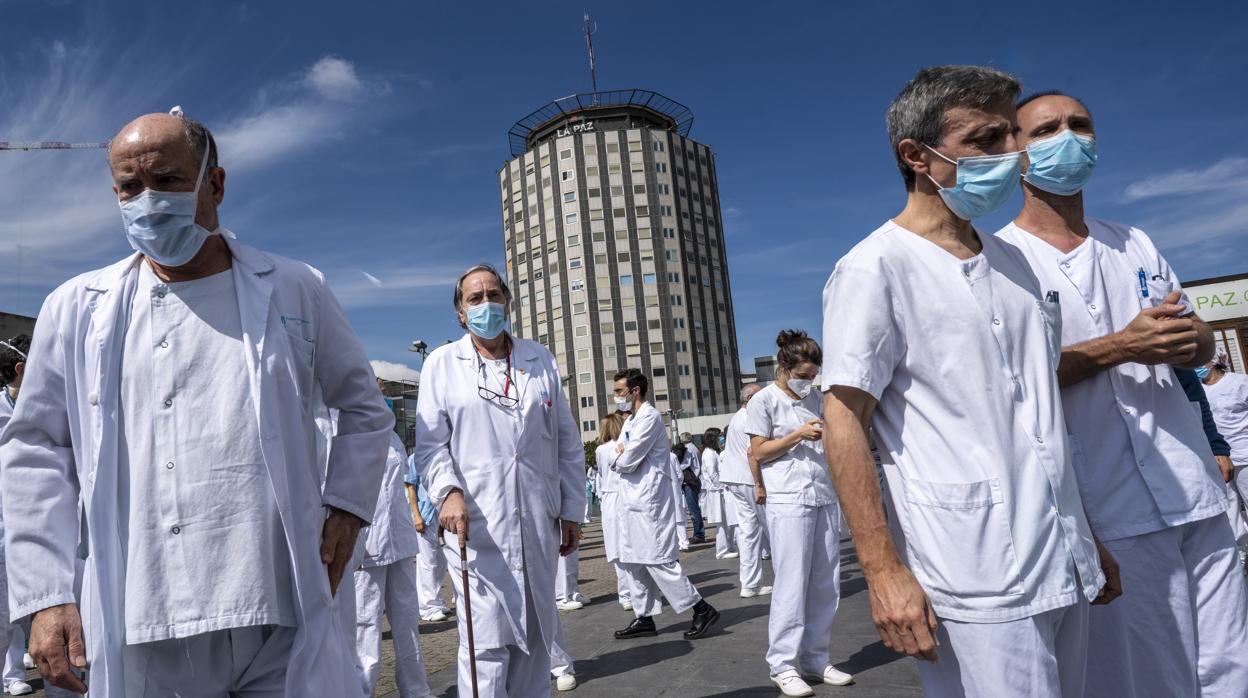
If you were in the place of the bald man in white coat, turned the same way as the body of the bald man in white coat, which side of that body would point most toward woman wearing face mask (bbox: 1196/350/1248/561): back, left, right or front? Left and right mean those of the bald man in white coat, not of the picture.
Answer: left

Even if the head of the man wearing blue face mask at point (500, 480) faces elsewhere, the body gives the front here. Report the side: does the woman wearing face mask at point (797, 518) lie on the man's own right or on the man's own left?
on the man's own left

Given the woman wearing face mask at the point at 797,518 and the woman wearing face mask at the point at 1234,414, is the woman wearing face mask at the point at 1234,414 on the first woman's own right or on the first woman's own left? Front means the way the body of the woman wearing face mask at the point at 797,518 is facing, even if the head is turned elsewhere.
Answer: on the first woman's own left

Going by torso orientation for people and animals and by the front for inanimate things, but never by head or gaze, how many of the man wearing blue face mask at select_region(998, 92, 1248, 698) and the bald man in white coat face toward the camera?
2

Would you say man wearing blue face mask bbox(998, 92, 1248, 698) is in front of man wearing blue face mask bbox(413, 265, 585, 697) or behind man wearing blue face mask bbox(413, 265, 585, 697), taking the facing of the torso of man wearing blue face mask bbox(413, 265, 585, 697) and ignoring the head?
in front

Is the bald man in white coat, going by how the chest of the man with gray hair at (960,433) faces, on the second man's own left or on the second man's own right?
on the second man's own right

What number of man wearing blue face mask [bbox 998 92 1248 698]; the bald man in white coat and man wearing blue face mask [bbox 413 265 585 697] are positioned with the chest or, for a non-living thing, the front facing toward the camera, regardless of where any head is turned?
3

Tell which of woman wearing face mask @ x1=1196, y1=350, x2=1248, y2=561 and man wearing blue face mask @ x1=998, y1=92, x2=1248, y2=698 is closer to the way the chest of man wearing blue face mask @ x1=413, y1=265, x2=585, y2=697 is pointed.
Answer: the man wearing blue face mask

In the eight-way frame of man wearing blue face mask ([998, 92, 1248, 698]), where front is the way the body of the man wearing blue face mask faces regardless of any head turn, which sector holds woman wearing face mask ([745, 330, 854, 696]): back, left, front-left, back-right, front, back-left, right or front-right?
back-right

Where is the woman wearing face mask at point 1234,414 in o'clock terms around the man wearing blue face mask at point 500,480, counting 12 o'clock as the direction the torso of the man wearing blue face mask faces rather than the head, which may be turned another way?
The woman wearing face mask is roughly at 8 o'clock from the man wearing blue face mask.

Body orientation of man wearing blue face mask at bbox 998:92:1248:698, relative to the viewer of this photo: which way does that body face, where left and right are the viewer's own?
facing the viewer

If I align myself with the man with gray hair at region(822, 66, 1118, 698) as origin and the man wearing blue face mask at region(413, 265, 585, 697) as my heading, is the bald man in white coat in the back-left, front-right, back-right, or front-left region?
front-left

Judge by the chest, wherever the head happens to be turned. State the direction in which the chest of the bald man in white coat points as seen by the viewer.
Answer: toward the camera

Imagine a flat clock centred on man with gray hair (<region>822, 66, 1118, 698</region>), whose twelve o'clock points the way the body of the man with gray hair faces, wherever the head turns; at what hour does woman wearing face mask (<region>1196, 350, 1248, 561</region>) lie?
The woman wearing face mask is roughly at 8 o'clock from the man with gray hair.

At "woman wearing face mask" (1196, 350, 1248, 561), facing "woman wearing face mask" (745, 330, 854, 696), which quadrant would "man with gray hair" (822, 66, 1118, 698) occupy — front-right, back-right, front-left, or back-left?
front-left
